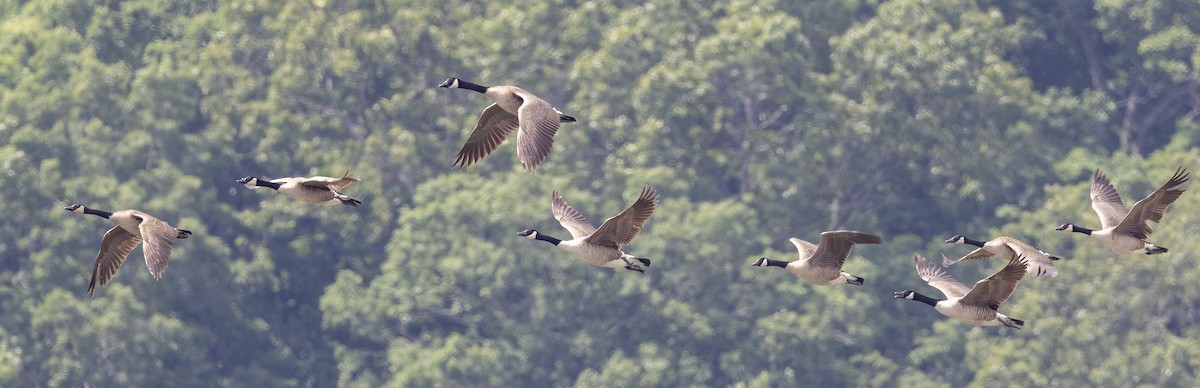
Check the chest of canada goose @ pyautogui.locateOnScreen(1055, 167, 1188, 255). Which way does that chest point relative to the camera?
to the viewer's left

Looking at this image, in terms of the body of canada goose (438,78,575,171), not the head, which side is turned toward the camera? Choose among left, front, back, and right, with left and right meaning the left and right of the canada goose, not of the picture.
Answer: left

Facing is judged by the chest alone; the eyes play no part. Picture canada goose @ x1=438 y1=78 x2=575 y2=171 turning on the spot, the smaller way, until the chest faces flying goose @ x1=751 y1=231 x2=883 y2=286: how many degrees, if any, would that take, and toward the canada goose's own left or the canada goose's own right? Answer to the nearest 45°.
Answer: approximately 180°

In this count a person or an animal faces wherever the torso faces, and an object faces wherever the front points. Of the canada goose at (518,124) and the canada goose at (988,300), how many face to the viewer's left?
2

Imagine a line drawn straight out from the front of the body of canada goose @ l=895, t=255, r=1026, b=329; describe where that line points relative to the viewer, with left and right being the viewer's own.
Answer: facing to the left of the viewer

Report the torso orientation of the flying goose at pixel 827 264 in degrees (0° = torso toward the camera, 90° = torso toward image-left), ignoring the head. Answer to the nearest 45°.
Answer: approximately 90°

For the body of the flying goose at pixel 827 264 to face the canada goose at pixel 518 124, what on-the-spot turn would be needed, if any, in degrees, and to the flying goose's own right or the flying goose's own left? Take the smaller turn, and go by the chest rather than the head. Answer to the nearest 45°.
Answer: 0° — it already faces it

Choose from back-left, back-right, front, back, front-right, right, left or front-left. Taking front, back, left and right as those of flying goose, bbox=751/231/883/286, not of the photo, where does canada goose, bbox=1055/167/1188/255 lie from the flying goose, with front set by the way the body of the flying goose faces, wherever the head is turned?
back-right

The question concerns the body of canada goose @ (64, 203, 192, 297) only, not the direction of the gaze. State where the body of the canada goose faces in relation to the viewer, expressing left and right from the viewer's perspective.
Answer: facing to the left of the viewer
